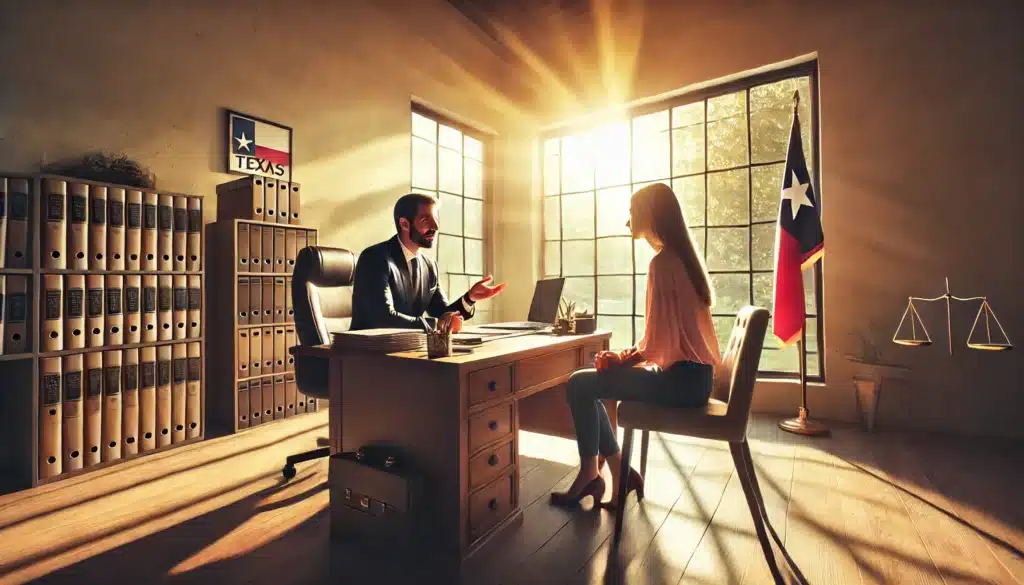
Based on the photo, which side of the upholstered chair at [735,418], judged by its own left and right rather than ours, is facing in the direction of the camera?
left

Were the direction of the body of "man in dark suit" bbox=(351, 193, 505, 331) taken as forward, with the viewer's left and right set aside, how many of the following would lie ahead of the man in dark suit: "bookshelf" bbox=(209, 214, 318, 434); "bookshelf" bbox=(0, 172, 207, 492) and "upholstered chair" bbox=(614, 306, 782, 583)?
1

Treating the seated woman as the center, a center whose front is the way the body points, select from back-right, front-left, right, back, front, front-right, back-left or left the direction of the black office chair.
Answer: front

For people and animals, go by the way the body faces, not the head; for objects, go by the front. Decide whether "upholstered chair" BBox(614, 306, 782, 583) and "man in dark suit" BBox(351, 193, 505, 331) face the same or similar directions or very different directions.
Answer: very different directions

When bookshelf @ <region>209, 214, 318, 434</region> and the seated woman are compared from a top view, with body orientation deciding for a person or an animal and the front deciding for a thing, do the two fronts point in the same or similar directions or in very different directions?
very different directions

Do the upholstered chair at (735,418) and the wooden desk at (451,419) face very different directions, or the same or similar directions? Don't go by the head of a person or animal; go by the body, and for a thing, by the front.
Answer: very different directions

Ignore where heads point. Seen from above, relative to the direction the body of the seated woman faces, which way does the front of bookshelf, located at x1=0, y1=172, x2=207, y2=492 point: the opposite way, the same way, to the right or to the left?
the opposite way

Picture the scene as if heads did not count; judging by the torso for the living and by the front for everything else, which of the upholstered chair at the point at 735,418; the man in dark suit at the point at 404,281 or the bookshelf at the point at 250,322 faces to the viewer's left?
the upholstered chair

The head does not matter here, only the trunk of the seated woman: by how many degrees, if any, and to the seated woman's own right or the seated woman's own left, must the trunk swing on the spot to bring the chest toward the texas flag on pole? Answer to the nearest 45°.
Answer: approximately 135° to the seated woman's own right

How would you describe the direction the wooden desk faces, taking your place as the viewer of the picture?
facing the viewer and to the right of the viewer

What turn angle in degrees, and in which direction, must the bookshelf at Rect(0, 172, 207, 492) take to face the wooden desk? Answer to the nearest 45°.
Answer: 0° — it already faces it

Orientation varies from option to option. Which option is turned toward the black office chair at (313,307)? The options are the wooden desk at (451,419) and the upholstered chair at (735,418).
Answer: the upholstered chair

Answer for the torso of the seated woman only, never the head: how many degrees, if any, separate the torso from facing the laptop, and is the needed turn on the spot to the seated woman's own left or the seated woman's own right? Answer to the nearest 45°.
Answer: approximately 45° to the seated woman's own right

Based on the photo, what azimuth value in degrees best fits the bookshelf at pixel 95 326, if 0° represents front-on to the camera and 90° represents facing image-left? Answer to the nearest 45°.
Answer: approximately 315°

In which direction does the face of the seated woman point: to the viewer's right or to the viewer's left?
to the viewer's left

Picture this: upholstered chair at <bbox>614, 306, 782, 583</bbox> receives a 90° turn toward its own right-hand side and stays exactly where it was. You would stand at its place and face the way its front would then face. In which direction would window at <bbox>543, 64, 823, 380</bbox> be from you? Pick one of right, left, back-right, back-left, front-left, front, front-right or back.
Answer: front

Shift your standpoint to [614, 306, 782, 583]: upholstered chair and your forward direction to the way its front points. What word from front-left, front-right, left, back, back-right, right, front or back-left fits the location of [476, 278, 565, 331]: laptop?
front-right
